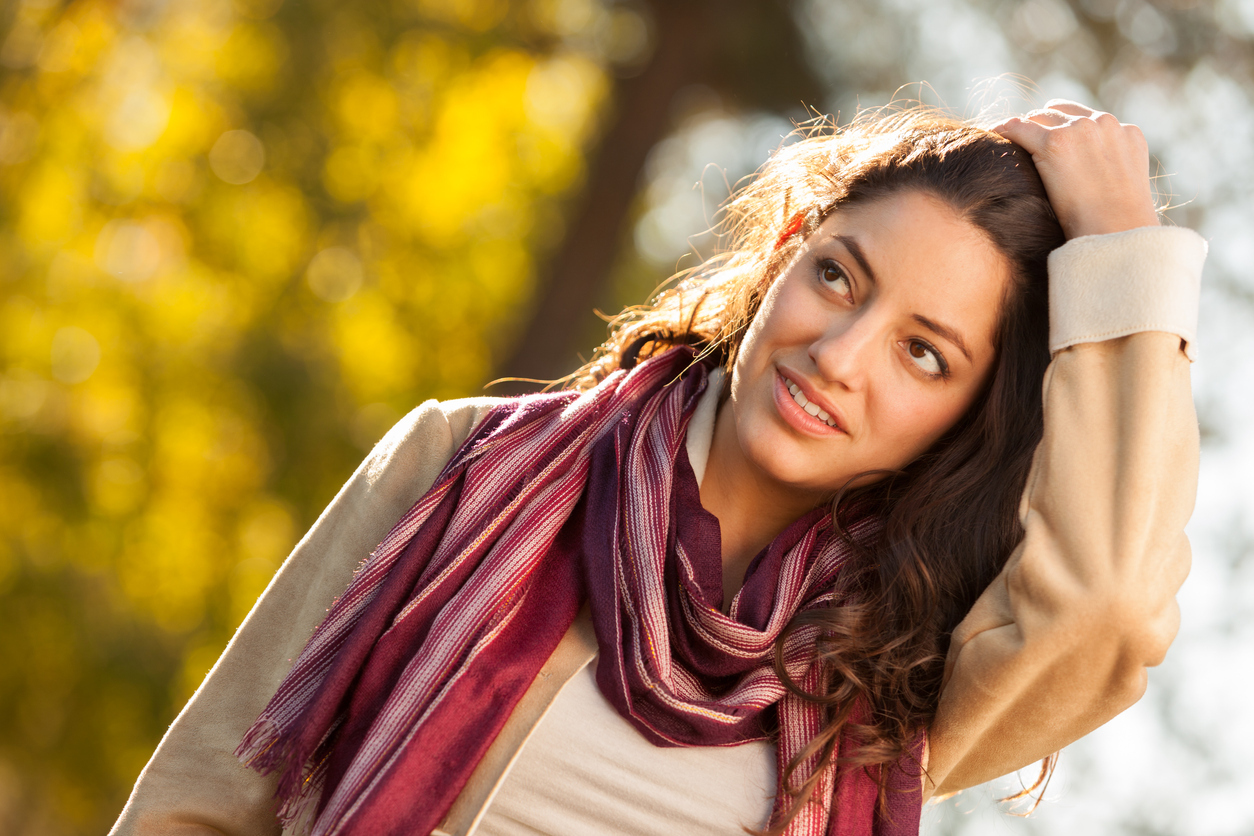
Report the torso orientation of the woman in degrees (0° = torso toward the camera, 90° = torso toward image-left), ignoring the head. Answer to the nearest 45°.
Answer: approximately 0°
